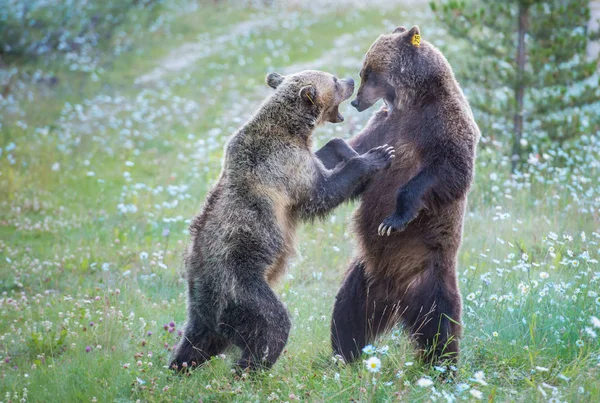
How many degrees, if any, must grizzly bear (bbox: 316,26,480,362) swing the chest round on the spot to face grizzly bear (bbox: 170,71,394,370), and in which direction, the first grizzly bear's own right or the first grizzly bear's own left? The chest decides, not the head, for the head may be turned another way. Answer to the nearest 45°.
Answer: approximately 45° to the first grizzly bear's own right

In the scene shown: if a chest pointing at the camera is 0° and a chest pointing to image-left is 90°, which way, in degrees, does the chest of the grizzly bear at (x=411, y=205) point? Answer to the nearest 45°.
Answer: approximately 45°
